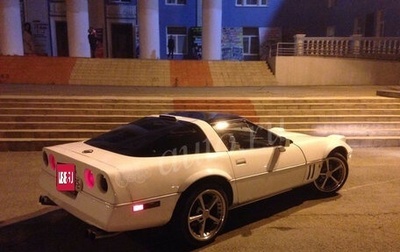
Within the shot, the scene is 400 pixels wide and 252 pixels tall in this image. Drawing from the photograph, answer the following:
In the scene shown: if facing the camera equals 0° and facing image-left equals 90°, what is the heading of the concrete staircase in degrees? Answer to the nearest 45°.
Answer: approximately 0°

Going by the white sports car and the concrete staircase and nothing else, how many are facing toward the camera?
1

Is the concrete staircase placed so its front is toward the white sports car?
yes

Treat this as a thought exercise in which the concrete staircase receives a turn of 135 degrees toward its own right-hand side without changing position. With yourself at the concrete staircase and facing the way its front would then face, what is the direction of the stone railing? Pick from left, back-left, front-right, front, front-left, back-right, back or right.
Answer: right

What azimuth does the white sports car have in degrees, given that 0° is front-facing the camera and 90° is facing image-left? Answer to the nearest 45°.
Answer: approximately 225°
